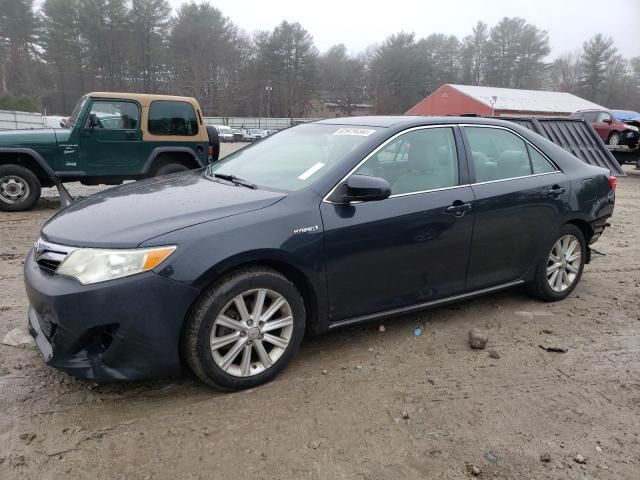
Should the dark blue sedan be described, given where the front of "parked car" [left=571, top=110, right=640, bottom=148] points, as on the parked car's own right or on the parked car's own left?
on the parked car's own right

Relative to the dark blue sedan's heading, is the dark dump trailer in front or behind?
behind

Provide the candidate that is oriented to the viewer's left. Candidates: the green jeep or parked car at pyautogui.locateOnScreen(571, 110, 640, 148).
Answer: the green jeep

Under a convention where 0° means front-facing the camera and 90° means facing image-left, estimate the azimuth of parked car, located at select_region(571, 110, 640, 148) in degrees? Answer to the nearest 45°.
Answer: approximately 315°

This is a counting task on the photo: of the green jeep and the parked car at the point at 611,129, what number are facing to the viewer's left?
1

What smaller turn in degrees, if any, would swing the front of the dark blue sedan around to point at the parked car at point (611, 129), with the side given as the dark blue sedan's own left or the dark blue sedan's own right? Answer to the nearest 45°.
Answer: approximately 180°

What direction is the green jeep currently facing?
to the viewer's left
